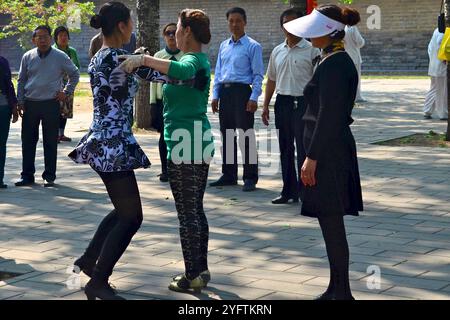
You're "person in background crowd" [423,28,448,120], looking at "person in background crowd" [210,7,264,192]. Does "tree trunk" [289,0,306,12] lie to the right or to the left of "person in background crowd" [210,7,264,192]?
right

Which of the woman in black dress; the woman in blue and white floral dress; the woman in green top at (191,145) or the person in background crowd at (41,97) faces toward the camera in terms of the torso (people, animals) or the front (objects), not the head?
the person in background crowd

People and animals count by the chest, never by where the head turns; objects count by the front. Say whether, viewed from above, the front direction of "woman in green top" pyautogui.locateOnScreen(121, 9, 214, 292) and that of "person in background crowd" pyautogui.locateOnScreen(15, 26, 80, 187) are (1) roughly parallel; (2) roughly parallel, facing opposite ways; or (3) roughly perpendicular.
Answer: roughly perpendicular

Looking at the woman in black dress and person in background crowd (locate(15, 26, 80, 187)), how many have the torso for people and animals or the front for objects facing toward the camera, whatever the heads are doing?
1

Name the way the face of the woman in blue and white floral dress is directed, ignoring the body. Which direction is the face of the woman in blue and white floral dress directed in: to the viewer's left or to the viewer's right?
to the viewer's right

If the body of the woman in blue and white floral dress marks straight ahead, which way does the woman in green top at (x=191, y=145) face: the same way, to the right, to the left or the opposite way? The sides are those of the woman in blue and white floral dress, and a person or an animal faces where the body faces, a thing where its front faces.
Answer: the opposite way

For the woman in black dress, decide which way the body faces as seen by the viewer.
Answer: to the viewer's left

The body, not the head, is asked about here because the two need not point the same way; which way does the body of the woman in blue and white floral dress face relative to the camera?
to the viewer's right

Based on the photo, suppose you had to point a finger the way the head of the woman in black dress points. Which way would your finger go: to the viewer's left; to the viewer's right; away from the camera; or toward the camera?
to the viewer's left
